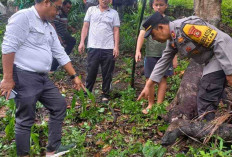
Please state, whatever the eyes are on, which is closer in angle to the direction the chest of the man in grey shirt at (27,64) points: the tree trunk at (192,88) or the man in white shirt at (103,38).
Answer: the tree trunk

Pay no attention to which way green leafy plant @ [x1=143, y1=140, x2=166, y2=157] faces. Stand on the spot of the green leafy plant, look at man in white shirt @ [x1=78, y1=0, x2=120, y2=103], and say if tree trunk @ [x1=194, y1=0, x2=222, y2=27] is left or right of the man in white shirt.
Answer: right

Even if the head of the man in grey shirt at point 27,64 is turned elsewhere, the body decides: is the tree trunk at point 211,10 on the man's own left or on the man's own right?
on the man's own left

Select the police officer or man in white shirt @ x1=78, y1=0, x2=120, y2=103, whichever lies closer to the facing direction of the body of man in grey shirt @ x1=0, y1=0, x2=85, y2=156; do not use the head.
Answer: the police officer

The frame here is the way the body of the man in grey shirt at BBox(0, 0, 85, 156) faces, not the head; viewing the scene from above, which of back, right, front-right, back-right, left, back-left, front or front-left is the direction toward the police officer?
front-left

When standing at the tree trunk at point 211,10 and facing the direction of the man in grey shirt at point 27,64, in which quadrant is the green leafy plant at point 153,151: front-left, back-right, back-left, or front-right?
front-left

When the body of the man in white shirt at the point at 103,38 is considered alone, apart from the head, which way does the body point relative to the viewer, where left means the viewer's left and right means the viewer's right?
facing the viewer

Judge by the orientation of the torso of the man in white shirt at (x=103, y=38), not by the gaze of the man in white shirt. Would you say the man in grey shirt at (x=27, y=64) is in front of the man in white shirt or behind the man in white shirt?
in front

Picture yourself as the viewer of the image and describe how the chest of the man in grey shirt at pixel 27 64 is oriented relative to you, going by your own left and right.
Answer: facing the viewer and to the right of the viewer

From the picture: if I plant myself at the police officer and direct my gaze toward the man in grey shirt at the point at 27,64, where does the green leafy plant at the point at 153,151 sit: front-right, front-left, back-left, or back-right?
front-left

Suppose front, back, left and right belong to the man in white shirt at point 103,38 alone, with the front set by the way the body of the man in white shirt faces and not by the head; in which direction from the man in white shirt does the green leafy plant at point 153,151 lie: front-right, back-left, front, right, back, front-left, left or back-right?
front

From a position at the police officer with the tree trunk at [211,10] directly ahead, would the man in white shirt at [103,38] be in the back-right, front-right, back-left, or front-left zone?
front-left

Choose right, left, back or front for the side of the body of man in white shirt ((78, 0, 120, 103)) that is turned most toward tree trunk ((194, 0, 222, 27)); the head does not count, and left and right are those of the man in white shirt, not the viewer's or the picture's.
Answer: left

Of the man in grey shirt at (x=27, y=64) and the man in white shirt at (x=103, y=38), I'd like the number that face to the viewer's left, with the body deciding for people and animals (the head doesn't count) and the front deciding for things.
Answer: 0
